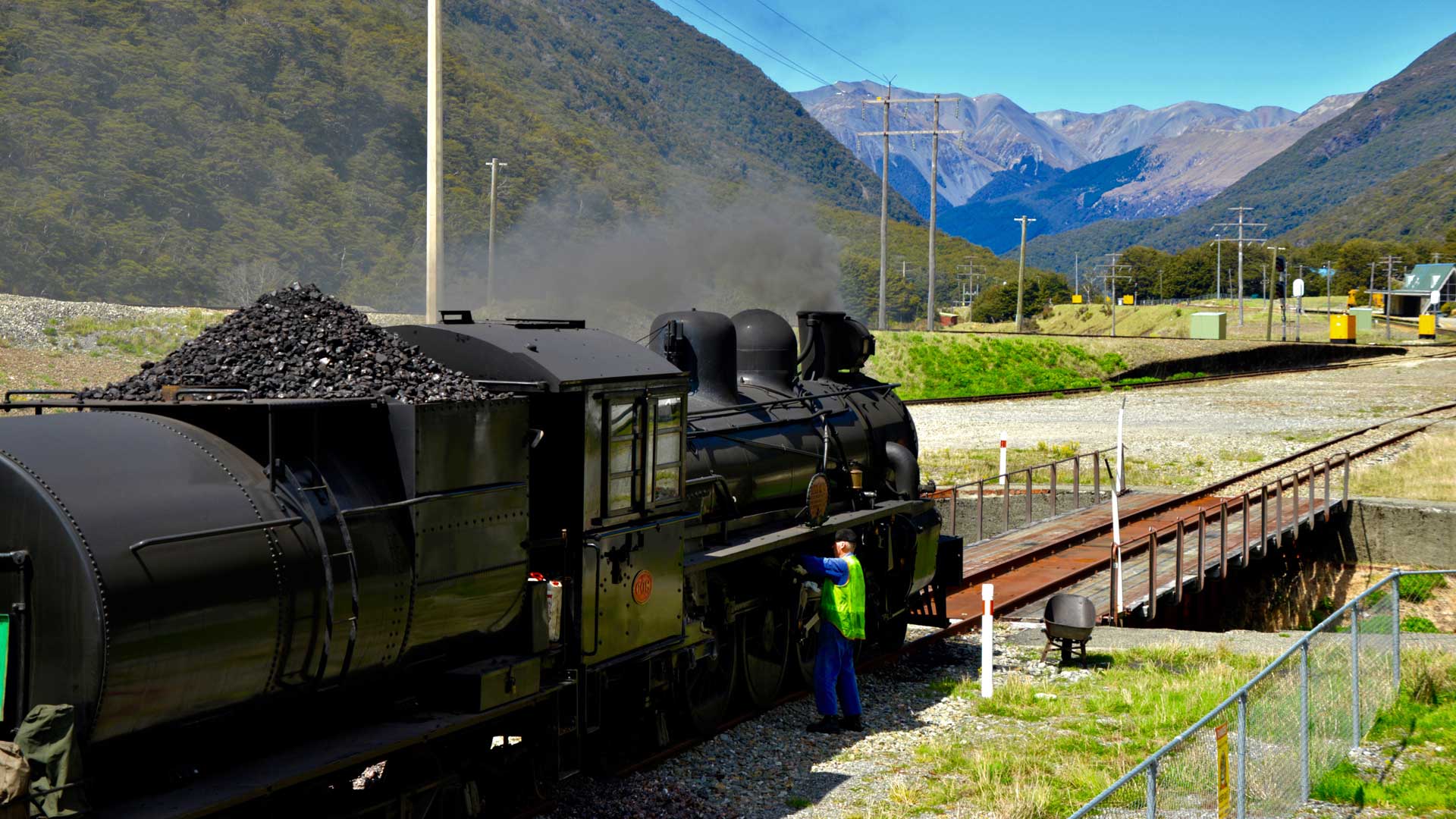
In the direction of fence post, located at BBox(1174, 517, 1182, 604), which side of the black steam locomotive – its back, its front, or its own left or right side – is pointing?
front

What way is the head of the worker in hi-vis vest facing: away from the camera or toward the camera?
away from the camera

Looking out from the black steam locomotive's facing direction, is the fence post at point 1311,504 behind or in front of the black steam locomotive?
in front

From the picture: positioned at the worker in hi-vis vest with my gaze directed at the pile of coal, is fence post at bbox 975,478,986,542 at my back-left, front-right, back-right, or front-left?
back-right

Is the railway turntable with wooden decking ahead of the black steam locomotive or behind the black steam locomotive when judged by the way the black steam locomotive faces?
ahead

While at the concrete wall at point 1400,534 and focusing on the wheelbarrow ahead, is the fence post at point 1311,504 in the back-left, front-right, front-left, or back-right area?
front-right

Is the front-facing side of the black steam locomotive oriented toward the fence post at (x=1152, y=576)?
yes

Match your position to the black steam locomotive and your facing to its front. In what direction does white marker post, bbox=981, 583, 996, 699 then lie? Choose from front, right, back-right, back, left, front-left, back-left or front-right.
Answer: front

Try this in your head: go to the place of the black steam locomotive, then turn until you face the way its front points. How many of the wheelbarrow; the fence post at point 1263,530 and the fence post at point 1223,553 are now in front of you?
3

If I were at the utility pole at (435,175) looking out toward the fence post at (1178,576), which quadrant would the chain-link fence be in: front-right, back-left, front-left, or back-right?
front-right

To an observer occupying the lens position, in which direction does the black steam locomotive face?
facing away from the viewer and to the right of the viewer

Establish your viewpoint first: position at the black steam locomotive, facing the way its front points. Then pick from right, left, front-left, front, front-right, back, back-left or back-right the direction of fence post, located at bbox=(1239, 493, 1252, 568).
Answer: front

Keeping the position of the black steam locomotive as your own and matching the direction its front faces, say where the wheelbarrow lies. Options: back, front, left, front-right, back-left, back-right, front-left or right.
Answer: front
